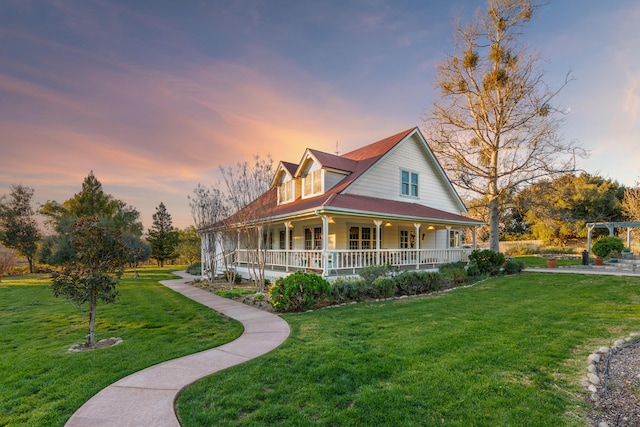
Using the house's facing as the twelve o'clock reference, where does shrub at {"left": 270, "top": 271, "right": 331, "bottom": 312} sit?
The shrub is roughly at 11 o'clock from the house.

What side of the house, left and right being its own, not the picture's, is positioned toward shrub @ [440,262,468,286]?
left

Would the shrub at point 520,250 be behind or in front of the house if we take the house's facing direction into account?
behind

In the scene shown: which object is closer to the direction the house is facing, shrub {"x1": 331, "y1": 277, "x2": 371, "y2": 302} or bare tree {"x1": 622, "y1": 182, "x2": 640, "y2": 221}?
the shrub

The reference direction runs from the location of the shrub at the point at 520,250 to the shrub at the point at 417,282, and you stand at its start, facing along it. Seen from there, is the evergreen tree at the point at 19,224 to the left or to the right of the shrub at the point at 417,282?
right

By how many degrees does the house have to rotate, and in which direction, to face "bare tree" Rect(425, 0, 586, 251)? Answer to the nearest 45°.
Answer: approximately 180°

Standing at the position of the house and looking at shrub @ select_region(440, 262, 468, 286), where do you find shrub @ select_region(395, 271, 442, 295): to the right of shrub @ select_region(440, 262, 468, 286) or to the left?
right

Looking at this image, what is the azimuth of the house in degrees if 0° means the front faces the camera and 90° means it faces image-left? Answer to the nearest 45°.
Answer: approximately 45°

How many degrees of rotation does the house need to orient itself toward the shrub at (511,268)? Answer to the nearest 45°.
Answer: approximately 135° to its left

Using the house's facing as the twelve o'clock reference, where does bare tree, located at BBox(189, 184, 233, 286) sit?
The bare tree is roughly at 1 o'clock from the house.
